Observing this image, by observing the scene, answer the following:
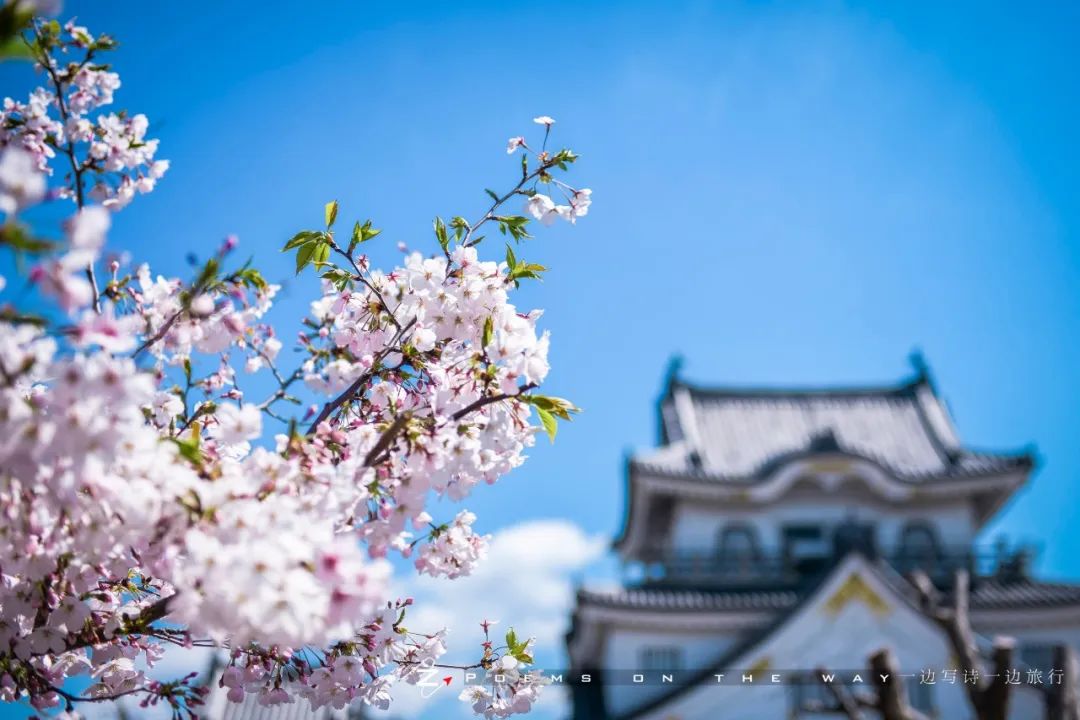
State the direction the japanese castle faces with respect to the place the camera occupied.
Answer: facing the viewer
